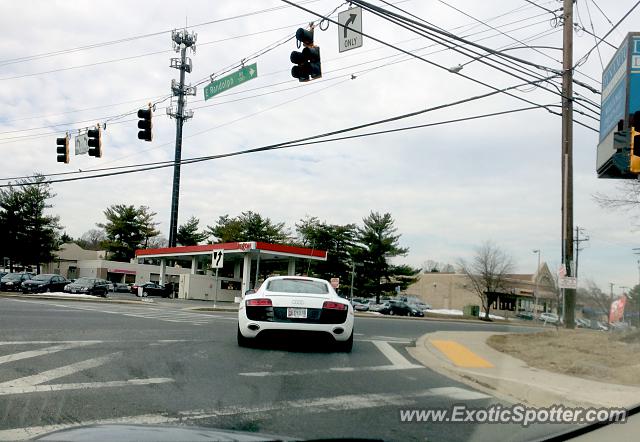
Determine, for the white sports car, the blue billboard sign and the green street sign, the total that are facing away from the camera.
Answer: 1

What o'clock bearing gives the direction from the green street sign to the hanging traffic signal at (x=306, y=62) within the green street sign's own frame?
The hanging traffic signal is roughly at 10 o'clock from the green street sign.

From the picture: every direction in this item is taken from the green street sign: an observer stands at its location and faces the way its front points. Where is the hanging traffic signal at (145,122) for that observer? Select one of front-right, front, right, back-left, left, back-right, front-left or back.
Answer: right

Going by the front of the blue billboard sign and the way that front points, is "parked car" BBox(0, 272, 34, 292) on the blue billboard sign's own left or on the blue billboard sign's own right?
on the blue billboard sign's own right

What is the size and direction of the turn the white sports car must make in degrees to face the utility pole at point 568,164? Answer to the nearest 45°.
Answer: approximately 45° to its right

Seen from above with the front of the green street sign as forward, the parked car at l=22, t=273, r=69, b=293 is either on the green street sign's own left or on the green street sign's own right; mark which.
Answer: on the green street sign's own right

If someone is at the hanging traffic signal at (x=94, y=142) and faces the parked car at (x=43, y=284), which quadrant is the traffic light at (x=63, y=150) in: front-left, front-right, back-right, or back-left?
front-left

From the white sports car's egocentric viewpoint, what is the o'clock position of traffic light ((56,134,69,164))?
The traffic light is roughly at 11 o'clock from the white sports car.

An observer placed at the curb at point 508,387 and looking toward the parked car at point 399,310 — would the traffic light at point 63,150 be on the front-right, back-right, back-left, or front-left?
front-left

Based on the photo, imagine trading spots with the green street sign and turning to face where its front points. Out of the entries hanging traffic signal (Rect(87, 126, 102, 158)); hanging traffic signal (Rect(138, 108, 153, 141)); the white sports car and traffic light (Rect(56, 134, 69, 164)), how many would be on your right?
3

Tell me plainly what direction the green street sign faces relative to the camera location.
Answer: facing the viewer and to the left of the viewer

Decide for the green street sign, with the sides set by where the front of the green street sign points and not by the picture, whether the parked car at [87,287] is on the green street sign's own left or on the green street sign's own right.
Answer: on the green street sign's own right

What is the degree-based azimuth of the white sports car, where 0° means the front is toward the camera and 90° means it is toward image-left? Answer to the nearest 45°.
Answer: approximately 180°

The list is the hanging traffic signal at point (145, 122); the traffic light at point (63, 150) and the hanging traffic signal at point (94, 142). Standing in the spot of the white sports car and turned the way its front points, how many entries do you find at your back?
0

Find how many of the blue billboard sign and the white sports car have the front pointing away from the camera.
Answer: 1
